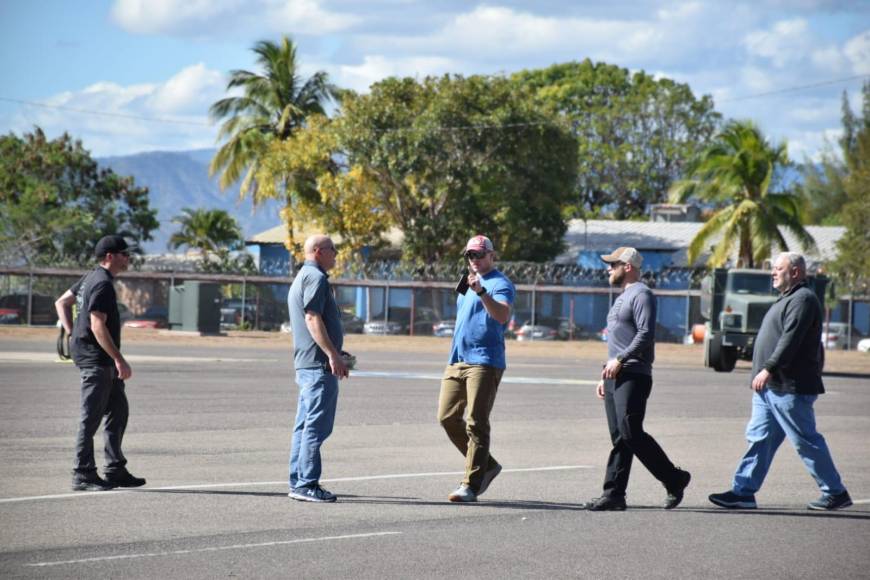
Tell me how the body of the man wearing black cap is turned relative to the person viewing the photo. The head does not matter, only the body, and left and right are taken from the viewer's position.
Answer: facing to the right of the viewer

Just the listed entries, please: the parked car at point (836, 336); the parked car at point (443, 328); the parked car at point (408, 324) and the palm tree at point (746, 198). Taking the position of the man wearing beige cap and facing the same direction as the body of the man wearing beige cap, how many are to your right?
4

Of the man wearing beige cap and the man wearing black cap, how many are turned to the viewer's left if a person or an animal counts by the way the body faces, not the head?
1

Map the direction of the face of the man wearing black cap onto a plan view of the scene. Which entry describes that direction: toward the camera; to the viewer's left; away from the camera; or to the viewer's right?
to the viewer's right

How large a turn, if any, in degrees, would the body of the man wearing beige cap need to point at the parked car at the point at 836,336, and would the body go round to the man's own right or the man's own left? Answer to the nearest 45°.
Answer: approximately 90° to the man's own right

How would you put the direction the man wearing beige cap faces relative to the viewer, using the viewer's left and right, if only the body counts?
facing to the left of the viewer

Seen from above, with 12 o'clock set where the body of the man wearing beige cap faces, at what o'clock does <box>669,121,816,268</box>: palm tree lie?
The palm tree is roughly at 3 o'clock from the man wearing beige cap.

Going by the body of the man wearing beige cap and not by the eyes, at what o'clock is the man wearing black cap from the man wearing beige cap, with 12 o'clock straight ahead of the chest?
The man wearing black cap is roughly at 12 o'clock from the man wearing beige cap.

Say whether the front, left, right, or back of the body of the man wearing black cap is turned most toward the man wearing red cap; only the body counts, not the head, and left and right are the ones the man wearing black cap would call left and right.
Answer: front

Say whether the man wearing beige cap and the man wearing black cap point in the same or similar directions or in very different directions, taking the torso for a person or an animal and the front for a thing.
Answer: very different directions

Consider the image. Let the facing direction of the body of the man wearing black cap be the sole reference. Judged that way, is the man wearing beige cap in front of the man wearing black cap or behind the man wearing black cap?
in front

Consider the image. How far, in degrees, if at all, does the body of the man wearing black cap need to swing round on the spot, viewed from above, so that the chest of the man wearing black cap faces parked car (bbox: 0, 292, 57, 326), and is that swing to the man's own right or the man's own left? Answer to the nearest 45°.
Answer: approximately 90° to the man's own left

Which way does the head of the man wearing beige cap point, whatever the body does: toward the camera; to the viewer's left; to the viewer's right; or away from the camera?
to the viewer's left
